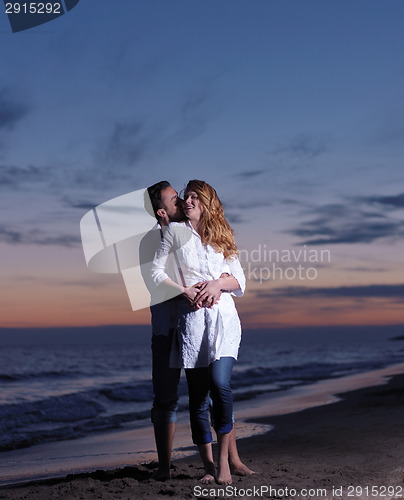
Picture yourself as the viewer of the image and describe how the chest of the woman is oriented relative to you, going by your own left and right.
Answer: facing the viewer

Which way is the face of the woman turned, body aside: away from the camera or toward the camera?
toward the camera

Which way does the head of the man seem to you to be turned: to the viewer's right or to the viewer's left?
to the viewer's right
